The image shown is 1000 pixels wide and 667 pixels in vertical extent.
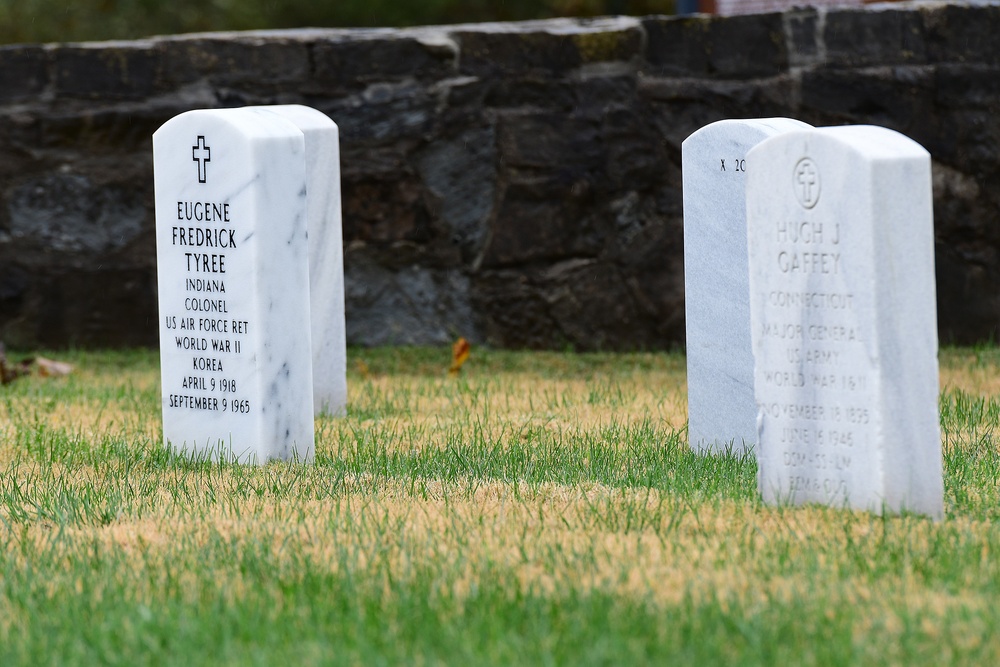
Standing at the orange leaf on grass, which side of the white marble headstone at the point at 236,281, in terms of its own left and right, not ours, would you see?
back

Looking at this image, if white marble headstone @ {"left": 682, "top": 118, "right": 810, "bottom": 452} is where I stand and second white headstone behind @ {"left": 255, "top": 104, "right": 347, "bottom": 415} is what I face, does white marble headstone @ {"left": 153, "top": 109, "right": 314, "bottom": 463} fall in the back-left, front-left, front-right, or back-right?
front-left

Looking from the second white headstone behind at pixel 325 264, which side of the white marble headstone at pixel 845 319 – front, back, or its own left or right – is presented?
right

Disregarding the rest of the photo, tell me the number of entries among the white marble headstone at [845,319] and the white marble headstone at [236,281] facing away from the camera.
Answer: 0

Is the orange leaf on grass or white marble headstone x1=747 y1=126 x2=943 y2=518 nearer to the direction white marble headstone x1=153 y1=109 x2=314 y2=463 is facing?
the white marble headstone

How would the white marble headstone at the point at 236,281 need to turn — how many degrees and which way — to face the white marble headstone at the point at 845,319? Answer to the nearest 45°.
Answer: approximately 90° to its left

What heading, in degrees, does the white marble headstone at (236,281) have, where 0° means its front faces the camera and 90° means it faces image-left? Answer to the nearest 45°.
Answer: approximately 45°

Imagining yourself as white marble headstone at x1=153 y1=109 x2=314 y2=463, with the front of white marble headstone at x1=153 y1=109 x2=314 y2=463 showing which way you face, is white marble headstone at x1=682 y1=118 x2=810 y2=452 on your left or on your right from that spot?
on your left

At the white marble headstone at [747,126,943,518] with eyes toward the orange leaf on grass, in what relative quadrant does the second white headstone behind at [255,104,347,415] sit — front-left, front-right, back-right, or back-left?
front-left

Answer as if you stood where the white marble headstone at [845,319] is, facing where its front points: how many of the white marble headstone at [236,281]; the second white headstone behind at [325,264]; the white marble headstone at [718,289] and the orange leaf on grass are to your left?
0

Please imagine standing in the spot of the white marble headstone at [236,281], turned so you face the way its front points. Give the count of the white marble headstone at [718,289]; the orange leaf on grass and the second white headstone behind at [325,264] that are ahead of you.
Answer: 0

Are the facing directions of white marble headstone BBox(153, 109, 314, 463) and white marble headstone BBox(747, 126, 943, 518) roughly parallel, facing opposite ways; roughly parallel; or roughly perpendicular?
roughly parallel

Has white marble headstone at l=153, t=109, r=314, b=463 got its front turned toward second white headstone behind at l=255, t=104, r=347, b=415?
no
